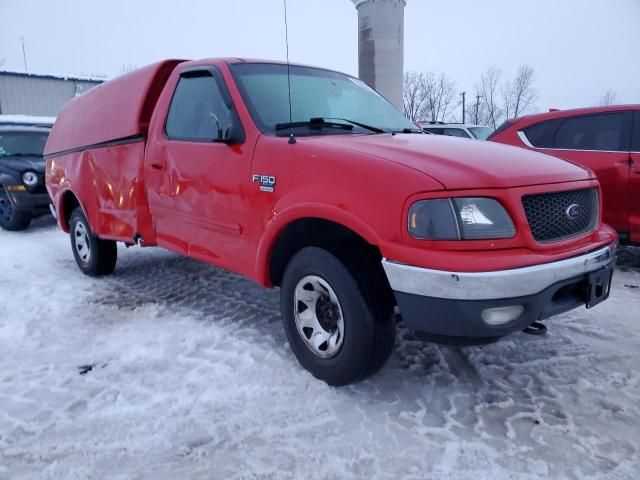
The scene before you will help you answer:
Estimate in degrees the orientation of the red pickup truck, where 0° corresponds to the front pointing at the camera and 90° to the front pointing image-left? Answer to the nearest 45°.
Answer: approximately 315°

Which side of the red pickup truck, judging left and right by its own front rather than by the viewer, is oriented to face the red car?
left

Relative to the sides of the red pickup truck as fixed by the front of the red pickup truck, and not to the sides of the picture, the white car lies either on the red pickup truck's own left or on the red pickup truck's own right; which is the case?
on the red pickup truck's own left

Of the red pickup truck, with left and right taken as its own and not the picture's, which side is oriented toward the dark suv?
back

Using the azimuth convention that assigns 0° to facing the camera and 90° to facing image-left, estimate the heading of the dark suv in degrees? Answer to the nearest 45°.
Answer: approximately 315°
